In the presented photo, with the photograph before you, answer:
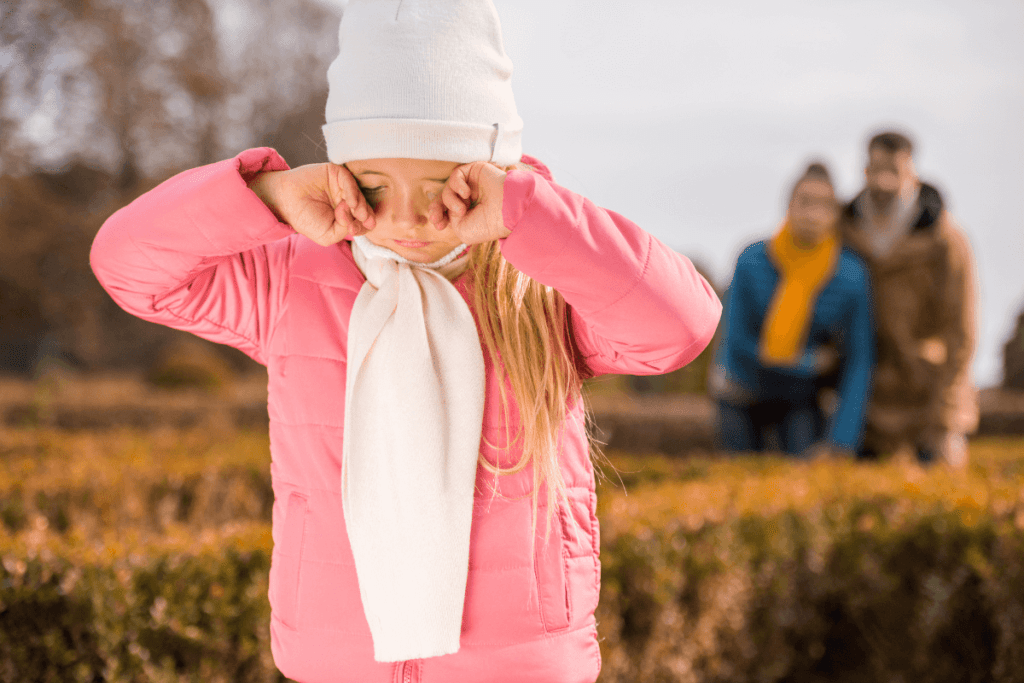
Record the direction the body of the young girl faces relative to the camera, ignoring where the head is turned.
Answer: toward the camera

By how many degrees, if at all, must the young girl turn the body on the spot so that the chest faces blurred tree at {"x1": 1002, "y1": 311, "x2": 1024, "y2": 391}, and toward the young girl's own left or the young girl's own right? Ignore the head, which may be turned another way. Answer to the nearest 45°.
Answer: approximately 135° to the young girl's own left

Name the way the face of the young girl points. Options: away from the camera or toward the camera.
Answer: toward the camera

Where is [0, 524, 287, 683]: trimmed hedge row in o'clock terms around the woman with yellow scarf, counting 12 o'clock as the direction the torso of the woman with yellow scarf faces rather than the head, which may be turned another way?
The trimmed hedge row is roughly at 1 o'clock from the woman with yellow scarf.

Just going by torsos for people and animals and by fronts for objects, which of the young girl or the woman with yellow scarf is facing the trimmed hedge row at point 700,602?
the woman with yellow scarf

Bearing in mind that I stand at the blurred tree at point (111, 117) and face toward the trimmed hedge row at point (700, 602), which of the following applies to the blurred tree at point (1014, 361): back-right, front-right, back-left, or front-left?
front-left

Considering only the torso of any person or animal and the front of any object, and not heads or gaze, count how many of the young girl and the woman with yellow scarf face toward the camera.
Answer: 2

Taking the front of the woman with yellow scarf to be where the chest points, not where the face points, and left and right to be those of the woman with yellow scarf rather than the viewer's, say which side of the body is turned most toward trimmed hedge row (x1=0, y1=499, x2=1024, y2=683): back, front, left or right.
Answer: front

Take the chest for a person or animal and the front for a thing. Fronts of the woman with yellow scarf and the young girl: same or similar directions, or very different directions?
same or similar directions

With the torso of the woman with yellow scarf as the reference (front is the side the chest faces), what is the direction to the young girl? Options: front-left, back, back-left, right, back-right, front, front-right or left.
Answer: front

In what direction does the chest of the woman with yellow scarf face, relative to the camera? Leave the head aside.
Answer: toward the camera
